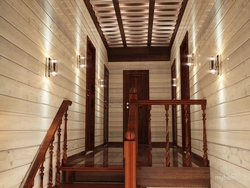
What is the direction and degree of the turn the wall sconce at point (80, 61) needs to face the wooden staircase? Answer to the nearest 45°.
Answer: approximately 90° to its right

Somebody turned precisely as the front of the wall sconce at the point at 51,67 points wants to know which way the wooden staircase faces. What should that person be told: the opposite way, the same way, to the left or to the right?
to the right

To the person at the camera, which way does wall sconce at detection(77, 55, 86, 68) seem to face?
facing to the right of the viewer

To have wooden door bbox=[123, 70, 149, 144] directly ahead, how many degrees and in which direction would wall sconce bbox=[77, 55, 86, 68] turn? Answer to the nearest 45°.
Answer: approximately 45° to its left

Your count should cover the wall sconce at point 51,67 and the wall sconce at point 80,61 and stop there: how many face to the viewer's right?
2

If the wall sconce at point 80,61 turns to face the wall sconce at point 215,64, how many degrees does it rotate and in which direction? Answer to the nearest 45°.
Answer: approximately 45° to its right

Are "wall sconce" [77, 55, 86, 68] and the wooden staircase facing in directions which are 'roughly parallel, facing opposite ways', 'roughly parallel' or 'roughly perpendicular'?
roughly perpendicular

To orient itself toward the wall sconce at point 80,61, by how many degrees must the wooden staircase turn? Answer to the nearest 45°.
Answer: approximately 135° to its right

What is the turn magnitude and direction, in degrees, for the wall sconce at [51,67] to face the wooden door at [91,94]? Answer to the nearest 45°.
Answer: approximately 90° to its left

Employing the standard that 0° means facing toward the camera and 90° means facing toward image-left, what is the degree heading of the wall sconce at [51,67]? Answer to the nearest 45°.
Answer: approximately 270°

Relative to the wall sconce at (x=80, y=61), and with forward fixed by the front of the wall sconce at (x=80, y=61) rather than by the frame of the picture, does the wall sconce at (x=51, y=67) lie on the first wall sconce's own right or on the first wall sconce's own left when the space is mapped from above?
on the first wall sconce's own right
